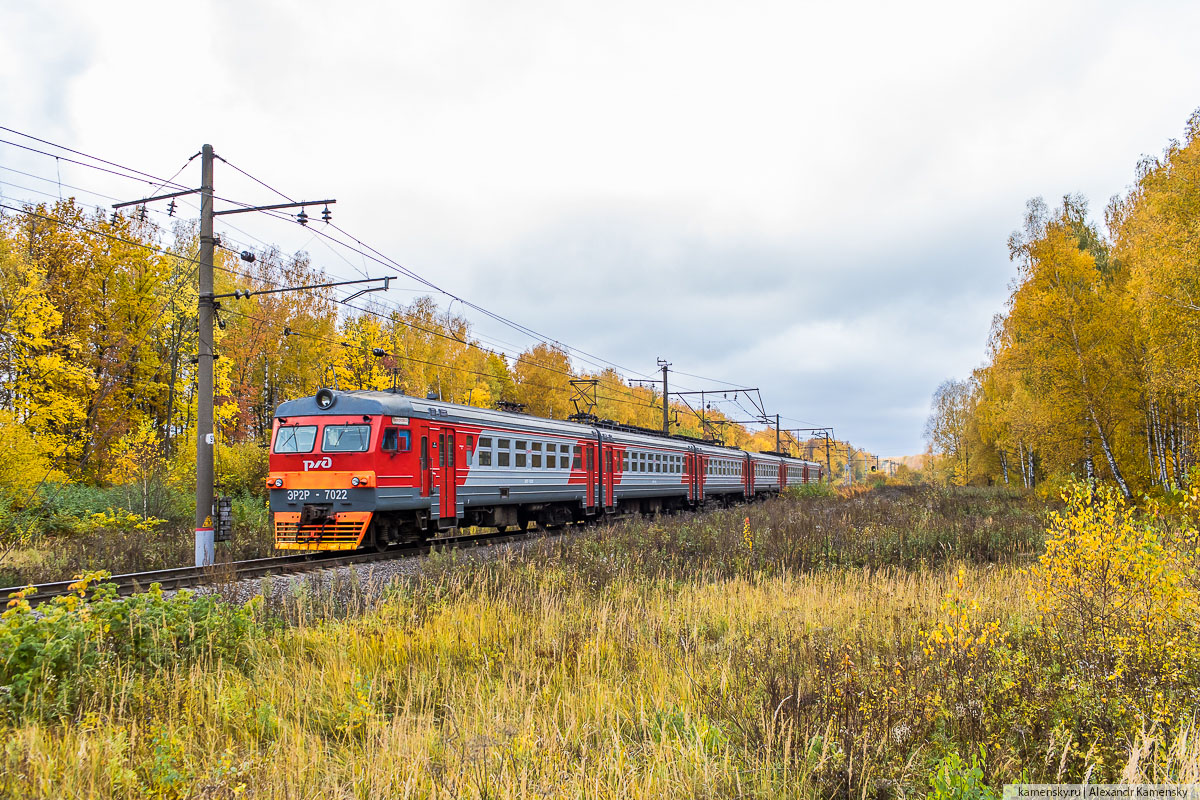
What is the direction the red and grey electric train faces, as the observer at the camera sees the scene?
facing the viewer and to the left of the viewer

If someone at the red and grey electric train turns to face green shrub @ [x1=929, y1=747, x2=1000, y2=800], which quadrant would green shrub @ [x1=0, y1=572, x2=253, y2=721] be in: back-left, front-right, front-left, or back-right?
front-right

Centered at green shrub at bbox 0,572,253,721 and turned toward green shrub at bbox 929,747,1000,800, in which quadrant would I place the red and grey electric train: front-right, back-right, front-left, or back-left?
back-left

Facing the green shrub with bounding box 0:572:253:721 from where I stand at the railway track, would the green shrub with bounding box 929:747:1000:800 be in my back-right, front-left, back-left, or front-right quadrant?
front-left

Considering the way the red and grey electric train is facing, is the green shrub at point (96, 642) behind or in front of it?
in front

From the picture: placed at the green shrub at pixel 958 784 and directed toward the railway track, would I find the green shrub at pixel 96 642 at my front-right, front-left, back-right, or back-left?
front-left

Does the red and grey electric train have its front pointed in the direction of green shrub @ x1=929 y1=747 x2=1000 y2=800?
no
